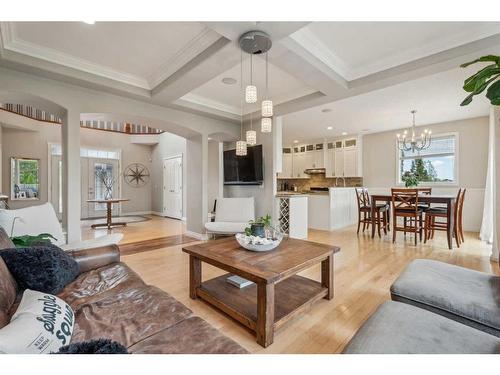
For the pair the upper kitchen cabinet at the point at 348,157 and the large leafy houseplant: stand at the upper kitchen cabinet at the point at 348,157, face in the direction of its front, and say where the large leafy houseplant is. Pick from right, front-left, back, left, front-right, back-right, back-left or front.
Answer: front-left

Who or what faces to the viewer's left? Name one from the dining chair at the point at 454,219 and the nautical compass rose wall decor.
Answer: the dining chair

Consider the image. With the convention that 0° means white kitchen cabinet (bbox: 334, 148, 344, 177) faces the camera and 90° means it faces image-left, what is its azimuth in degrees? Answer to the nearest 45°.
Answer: approximately 0°

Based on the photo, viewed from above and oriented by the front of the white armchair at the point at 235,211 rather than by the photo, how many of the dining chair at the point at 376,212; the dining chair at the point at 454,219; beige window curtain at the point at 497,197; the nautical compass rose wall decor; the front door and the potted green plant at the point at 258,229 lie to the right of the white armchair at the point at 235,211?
2

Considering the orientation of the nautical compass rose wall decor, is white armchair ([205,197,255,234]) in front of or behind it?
in front

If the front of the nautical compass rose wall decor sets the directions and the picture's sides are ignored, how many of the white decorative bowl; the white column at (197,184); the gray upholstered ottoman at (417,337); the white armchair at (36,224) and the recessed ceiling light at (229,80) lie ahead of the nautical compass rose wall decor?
5

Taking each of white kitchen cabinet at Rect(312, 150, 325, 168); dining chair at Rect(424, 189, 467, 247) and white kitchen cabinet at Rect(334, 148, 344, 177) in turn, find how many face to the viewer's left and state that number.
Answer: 1

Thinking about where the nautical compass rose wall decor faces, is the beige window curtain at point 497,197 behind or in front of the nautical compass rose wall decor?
in front

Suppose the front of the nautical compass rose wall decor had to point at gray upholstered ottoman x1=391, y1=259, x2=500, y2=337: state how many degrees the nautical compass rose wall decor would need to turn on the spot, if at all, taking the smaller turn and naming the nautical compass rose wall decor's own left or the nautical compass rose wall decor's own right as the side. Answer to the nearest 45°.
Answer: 0° — it already faces it

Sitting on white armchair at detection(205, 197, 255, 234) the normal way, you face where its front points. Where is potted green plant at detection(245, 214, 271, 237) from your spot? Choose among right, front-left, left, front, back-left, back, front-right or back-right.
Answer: front-left
